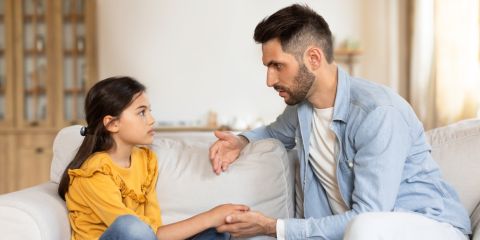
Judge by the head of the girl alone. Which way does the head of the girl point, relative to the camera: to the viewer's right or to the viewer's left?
to the viewer's right

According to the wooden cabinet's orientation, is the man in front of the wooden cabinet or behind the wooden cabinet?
in front

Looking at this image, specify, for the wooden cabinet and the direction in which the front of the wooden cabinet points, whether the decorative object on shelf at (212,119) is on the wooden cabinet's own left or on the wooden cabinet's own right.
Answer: on the wooden cabinet's own left

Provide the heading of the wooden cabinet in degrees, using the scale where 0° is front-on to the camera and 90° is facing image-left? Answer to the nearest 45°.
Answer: approximately 0°

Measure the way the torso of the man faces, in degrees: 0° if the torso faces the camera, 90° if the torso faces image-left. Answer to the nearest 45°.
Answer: approximately 45°

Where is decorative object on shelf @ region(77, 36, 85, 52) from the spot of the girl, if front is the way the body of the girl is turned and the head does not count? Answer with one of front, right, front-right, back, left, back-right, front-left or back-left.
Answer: back-left

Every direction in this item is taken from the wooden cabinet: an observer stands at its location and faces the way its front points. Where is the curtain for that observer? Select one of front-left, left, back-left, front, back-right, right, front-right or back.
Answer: front-left

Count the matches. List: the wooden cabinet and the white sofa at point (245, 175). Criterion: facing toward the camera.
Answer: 2
